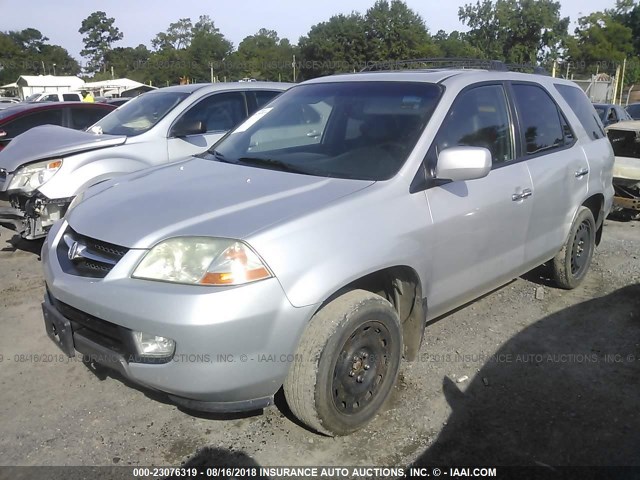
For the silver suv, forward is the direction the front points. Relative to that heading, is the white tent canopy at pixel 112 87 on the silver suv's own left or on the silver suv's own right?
on the silver suv's own right

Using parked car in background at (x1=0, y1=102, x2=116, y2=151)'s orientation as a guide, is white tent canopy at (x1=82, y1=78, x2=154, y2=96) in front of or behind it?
behind

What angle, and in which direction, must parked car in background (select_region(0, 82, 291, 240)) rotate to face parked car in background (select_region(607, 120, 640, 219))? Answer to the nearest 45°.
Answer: approximately 135° to its left

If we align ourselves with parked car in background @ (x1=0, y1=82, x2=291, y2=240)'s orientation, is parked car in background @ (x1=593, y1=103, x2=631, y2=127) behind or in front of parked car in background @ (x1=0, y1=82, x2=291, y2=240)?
behind

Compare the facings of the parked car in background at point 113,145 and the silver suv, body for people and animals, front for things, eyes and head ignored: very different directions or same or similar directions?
same or similar directions

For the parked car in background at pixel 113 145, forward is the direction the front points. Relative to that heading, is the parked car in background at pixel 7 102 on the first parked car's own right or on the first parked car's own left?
on the first parked car's own right

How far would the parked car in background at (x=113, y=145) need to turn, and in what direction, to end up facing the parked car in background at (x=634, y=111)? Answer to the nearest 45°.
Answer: approximately 180°

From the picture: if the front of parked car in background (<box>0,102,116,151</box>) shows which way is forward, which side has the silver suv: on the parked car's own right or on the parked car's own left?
on the parked car's own left

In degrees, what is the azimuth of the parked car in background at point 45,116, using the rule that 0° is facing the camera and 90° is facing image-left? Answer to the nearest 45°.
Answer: approximately 45°

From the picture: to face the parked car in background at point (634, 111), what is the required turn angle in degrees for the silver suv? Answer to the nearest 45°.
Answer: approximately 180°

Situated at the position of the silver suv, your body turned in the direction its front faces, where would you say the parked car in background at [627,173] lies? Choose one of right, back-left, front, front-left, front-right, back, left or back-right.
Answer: back
